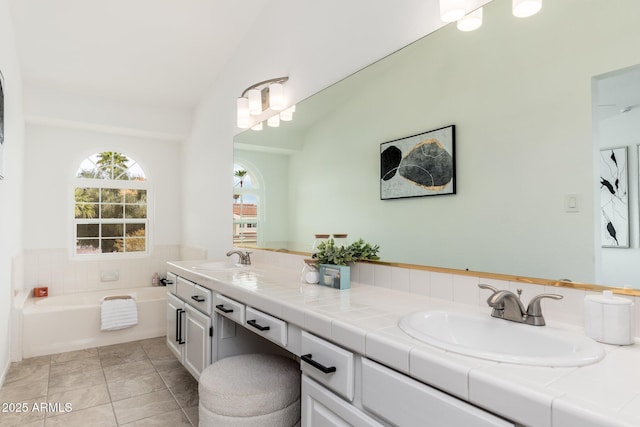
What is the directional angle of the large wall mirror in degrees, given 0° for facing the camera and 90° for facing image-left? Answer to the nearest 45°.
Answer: approximately 45°

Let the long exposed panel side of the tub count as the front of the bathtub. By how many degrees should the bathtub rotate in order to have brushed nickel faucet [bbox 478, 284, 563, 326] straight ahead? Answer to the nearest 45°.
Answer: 0° — it already faces it

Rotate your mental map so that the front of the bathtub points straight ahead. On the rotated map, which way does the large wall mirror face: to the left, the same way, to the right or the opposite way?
to the right

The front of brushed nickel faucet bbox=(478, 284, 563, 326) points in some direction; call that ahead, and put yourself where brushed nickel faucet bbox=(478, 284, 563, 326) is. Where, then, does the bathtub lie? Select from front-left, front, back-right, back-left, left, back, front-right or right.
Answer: front-right

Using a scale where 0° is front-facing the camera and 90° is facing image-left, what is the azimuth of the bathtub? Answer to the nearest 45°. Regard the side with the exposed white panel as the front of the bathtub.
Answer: approximately 0°

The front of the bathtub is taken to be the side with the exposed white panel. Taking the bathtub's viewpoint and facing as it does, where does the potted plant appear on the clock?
The potted plant is roughly at 11 o'clock from the bathtub.

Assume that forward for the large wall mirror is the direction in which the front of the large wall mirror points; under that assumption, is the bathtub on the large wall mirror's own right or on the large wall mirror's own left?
on the large wall mirror's own right

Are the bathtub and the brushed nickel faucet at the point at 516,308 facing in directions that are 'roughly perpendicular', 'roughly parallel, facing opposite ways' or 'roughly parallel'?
roughly perpendicular
